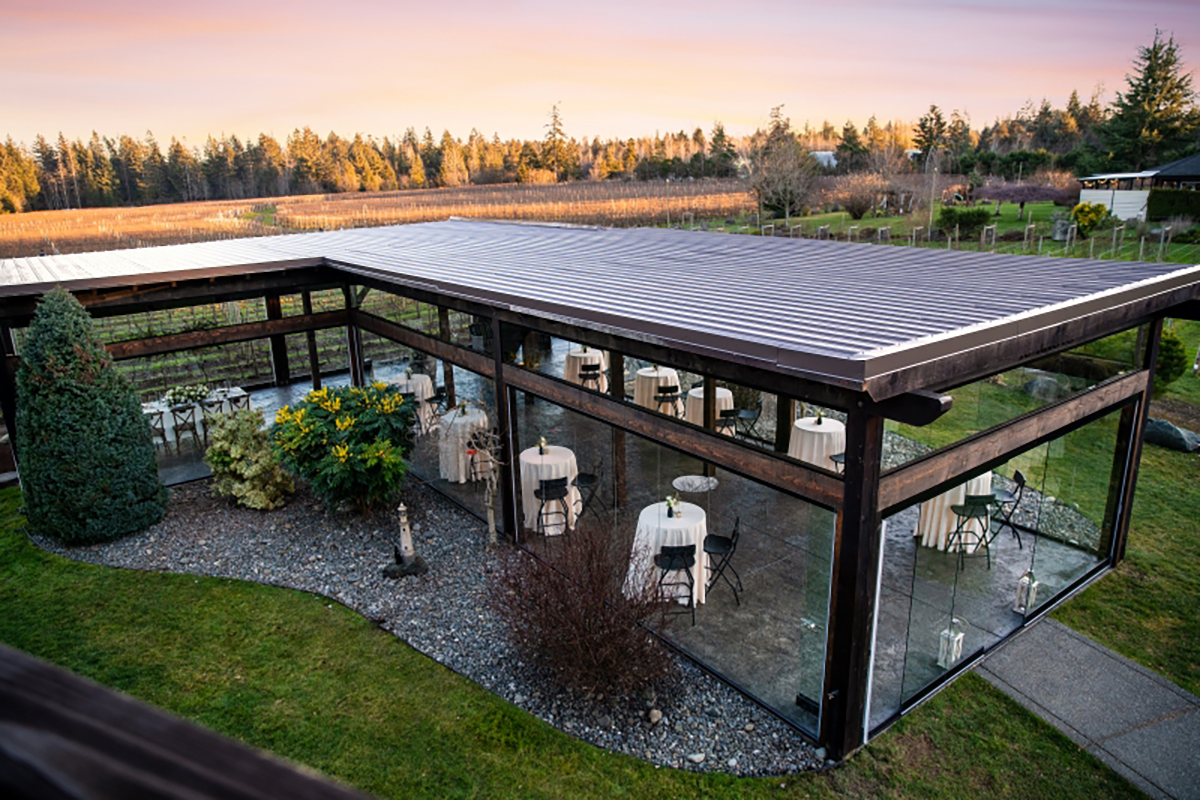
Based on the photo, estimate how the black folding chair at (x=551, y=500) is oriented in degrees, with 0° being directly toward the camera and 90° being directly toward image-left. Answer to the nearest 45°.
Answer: approximately 180°

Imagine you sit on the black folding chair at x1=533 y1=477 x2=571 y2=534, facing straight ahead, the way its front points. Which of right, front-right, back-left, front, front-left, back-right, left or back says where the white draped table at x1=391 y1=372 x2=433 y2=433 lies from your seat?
front-left

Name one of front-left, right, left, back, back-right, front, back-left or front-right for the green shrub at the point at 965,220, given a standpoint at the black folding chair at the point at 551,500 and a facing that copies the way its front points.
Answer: front-right

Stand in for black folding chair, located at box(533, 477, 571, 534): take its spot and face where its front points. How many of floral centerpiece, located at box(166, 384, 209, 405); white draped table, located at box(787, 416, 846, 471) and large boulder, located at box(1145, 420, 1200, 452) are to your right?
2

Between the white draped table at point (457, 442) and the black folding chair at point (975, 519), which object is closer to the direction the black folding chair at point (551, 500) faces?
the white draped table

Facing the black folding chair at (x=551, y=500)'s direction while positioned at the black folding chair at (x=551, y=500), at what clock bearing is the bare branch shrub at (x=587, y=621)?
The bare branch shrub is roughly at 6 o'clock from the black folding chair.

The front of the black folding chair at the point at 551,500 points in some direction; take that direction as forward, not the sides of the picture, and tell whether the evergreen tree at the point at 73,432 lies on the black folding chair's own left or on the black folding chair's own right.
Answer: on the black folding chair's own left

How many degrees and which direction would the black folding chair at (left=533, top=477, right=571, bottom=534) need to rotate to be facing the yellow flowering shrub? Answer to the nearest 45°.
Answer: approximately 90° to its left

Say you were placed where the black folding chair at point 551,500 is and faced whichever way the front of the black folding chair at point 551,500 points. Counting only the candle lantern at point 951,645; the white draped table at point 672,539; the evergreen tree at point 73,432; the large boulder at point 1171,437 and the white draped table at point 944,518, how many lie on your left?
1

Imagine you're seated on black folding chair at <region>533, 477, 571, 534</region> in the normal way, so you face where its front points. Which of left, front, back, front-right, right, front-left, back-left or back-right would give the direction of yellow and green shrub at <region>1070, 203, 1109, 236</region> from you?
front-right

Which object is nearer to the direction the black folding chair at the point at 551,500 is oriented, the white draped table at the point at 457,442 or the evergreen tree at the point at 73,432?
the white draped table

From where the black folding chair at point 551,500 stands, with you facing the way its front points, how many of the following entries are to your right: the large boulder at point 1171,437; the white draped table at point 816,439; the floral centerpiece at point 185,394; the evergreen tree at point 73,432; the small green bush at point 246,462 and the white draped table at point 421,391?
2

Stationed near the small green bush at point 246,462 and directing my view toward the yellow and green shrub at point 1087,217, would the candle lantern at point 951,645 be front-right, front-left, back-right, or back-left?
front-right

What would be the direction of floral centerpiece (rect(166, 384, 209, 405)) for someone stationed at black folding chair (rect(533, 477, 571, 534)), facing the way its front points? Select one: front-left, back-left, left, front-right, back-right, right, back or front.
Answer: front-left

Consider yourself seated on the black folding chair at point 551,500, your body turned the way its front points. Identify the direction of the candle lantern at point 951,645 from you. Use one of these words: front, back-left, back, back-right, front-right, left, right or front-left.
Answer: back-right

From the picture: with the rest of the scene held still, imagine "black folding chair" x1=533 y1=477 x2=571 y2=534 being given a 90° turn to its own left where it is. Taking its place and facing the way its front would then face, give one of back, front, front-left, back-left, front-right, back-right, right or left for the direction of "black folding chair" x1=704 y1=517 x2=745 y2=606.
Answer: back-left

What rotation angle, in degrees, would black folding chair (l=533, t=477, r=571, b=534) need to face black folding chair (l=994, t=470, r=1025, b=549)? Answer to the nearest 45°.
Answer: approximately 135° to its right
